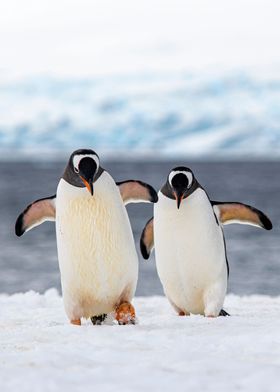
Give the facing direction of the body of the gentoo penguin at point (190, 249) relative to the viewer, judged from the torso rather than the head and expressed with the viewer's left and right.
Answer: facing the viewer

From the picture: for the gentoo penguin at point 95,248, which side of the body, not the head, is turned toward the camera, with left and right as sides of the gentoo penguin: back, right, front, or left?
front

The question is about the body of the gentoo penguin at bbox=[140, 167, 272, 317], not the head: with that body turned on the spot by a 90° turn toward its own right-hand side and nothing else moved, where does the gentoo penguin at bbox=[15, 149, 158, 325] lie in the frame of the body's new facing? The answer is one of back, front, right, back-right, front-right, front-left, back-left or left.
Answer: front-left
